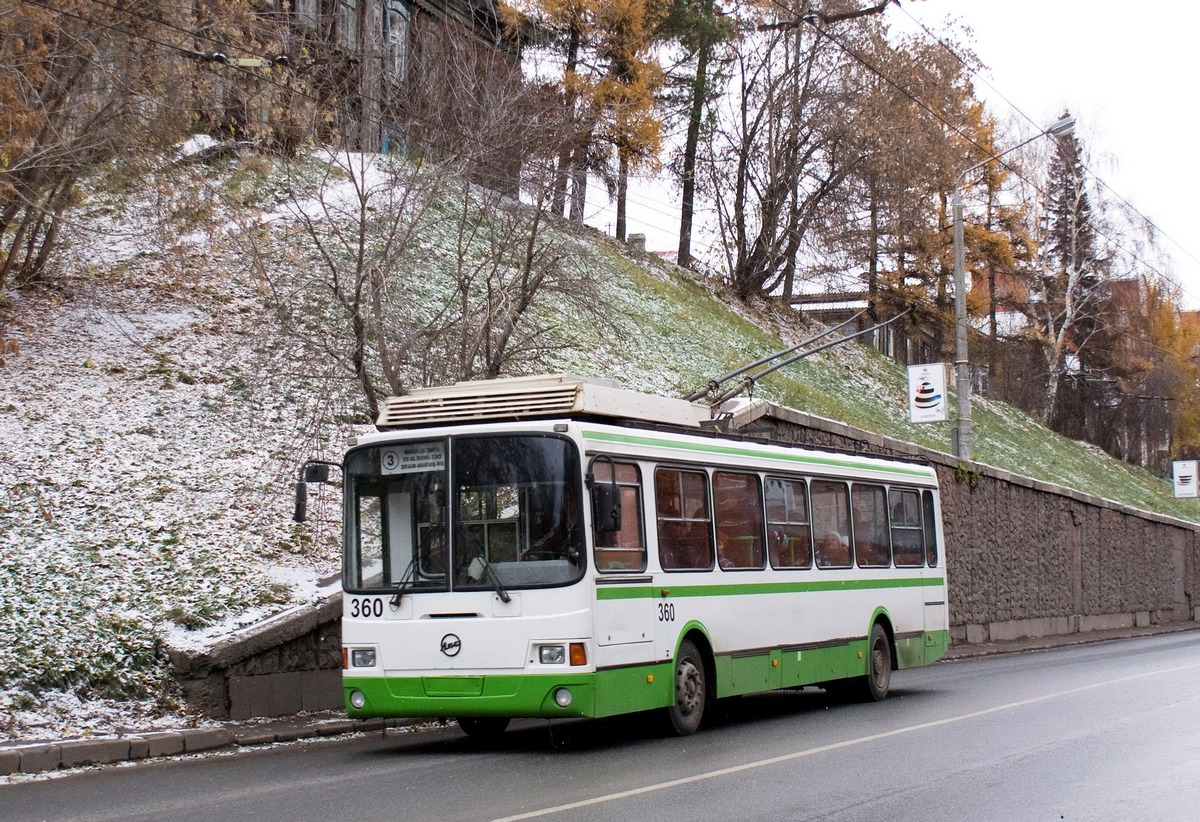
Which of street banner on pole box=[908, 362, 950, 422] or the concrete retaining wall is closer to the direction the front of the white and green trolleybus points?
the concrete retaining wall

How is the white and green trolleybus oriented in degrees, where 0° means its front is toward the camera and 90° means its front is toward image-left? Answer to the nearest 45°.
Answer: approximately 45°

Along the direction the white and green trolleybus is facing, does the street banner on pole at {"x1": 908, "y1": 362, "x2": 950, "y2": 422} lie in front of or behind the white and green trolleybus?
behind

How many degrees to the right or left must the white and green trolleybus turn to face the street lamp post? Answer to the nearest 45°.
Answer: approximately 180°

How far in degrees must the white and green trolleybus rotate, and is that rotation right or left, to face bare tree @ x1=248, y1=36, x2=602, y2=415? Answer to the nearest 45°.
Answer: approximately 135° to its right

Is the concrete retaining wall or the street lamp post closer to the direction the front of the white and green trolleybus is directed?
the concrete retaining wall
